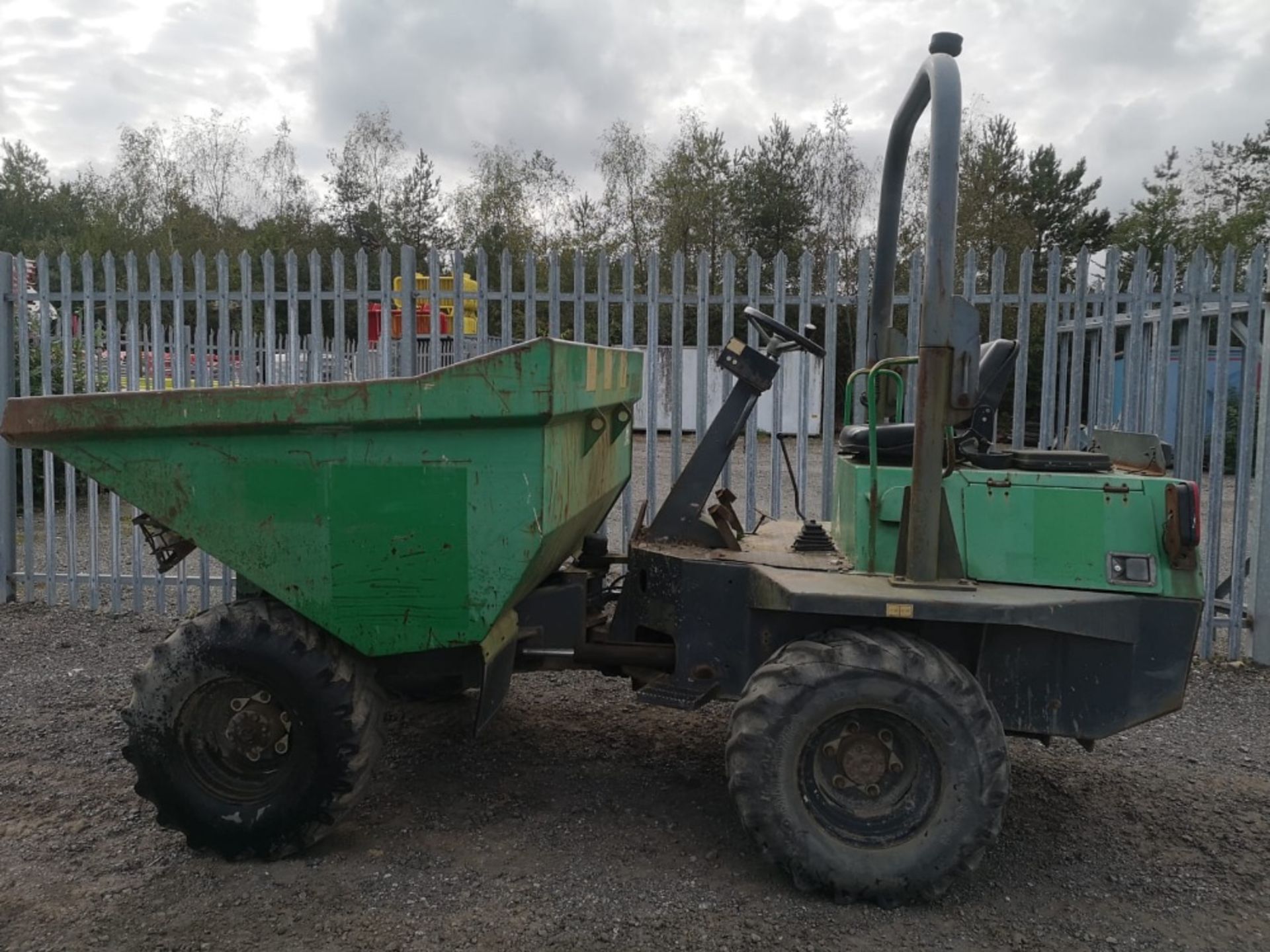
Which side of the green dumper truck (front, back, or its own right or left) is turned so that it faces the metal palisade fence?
right

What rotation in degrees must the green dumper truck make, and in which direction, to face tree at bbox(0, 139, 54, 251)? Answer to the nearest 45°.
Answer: approximately 45° to its right

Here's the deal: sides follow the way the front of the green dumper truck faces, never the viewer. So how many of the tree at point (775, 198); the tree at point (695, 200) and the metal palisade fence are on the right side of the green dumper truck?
3

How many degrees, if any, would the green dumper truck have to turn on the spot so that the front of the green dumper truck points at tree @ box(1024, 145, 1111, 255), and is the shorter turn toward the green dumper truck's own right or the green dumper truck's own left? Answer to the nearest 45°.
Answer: approximately 135° to the green dumper truck's own right

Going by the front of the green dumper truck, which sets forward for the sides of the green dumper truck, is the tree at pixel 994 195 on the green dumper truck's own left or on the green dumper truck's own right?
on the green dumper truck's own right

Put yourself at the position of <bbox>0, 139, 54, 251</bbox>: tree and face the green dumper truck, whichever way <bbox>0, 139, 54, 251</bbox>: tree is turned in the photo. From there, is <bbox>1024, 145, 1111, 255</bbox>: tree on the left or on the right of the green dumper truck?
left

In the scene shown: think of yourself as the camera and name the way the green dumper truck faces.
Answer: facing to the left of the viewer

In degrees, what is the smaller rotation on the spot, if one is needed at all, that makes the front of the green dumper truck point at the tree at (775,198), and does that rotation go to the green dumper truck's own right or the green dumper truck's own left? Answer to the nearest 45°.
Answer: approximately 90° to the green dumper truck's own right
